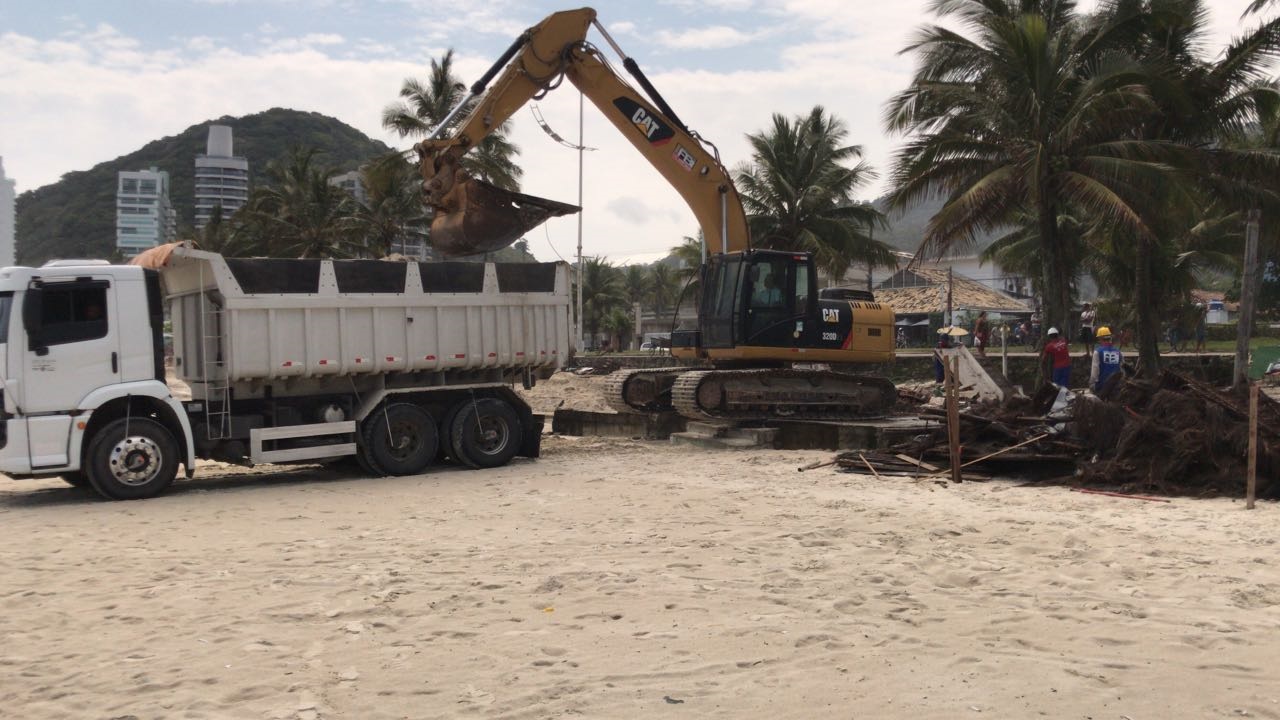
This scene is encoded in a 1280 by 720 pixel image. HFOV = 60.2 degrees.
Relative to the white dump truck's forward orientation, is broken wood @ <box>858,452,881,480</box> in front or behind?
behind

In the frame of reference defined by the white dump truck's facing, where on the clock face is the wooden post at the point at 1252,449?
The wooden post is roughly at 7 o'clock from the white dump truck.

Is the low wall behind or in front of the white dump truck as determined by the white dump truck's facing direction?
behind

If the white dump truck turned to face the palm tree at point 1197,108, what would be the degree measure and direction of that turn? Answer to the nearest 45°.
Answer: approximately 180°

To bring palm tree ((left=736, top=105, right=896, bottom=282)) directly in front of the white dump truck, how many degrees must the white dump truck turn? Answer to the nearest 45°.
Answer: approximately 135° to its right

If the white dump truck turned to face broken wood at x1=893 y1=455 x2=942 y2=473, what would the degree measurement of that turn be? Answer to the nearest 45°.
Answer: approximately 180°

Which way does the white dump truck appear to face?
to the viewer's left

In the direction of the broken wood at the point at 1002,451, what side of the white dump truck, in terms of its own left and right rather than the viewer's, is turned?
back

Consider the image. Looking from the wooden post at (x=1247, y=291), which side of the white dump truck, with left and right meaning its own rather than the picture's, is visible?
back

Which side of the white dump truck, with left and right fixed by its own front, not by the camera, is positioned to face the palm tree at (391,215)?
right

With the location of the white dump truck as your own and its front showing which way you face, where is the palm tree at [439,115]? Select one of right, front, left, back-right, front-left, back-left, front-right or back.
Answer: right

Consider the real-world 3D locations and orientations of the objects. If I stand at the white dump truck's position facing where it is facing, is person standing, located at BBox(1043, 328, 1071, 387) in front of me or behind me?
behind

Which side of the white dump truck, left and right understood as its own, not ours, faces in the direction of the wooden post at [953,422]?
back

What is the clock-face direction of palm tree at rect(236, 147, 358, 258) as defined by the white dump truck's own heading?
The palm tree is roughly at 3 o'clock from the white dump truck.
